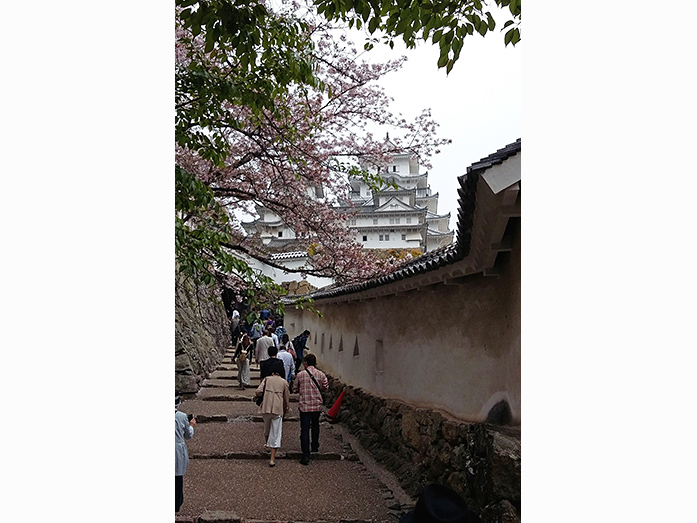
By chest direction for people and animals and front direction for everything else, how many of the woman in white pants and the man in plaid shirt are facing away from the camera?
2

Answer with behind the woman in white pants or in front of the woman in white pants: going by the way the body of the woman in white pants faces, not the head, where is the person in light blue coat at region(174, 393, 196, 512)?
behind

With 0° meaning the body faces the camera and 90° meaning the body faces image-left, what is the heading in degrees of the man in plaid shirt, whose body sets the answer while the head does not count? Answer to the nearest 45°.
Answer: approximately 180°

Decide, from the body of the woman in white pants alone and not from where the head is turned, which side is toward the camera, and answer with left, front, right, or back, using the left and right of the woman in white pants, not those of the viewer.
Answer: back

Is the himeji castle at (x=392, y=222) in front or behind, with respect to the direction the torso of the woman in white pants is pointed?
in front
